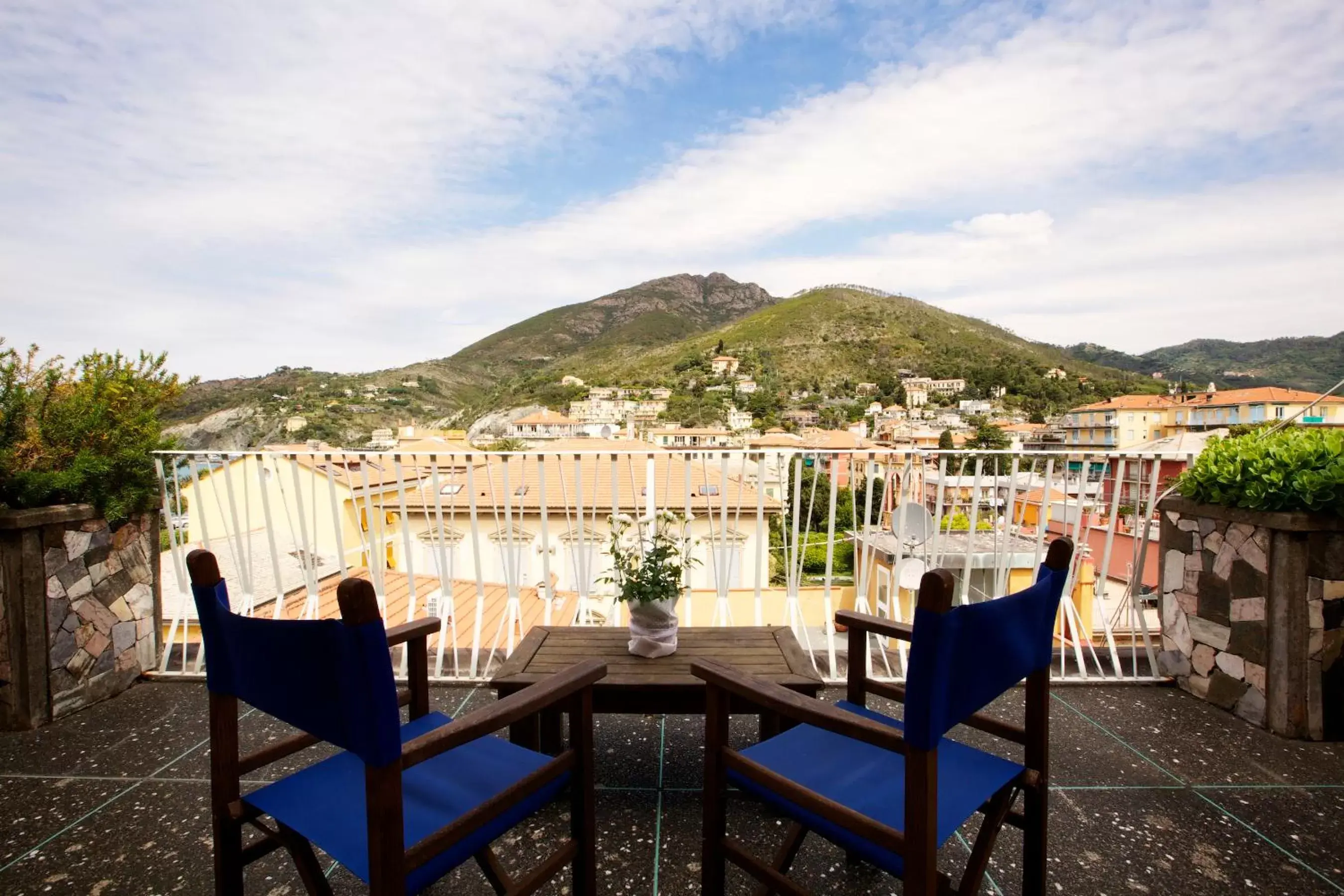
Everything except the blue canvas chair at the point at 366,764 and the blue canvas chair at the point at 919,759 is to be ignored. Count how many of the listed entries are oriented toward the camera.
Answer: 0

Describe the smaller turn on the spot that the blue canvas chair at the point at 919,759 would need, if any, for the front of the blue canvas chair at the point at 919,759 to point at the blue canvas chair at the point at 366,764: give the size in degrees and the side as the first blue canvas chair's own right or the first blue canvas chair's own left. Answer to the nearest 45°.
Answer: approximately 45° to the first blue canvas chair's own left

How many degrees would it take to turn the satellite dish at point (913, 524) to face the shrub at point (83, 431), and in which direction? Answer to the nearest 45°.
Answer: approximately 45° to its right

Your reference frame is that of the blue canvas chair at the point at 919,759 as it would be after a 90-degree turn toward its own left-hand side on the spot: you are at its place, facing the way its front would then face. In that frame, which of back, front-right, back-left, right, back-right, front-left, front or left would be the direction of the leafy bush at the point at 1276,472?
back

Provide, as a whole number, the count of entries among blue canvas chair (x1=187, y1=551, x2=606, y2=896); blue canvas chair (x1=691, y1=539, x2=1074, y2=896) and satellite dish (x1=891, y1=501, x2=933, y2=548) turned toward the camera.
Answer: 1

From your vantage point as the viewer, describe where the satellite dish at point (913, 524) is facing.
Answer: facing the viewer

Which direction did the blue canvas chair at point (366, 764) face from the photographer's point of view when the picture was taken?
facing away from the viewer and to the right of the viewer

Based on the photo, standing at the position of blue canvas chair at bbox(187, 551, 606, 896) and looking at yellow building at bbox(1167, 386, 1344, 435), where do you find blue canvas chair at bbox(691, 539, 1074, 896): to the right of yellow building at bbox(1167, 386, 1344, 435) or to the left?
right

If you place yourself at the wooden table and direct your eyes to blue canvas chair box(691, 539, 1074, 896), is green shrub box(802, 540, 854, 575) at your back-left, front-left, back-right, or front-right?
back-left

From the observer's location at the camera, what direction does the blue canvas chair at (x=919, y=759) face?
facing away from the viewer and to the left of the viewer

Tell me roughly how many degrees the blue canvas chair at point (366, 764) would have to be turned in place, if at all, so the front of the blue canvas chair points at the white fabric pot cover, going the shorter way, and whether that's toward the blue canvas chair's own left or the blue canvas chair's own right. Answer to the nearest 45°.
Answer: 0° — it already faces it

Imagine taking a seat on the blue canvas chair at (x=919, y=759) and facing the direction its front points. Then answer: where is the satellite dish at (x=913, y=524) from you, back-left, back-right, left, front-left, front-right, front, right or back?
front-right

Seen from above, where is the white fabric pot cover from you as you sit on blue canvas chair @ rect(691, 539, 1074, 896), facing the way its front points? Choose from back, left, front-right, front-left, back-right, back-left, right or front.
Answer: front

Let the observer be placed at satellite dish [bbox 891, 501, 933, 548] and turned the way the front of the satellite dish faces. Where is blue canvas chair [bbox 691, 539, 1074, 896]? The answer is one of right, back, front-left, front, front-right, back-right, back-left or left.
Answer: front
